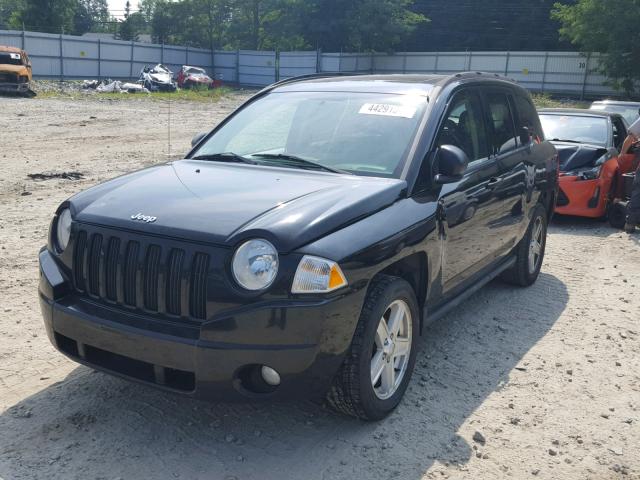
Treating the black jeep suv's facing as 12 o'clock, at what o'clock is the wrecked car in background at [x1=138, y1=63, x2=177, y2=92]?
The wrecked car in background is roughly at 4 o'clock from the black jeep suv.

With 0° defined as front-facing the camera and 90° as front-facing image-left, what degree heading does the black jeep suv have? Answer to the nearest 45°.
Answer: approximately 45°

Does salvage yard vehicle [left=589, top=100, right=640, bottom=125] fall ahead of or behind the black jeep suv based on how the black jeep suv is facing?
behind

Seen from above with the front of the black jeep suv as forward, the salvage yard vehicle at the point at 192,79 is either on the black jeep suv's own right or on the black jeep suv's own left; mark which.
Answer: on the black jeep suv's own right

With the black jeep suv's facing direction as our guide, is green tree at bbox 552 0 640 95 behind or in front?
behind

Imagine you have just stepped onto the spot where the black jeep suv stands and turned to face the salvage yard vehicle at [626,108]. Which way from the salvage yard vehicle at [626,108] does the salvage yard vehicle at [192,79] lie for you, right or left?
left

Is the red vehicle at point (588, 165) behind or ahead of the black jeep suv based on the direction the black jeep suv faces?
behind
